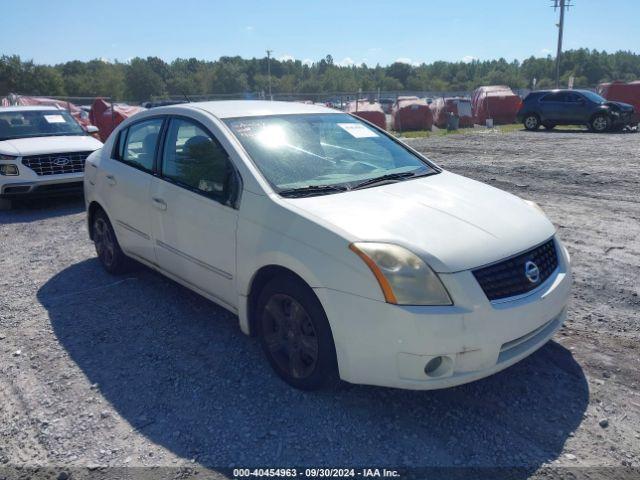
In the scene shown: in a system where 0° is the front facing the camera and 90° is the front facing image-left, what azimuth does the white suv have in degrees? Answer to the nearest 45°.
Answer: approximately 315°

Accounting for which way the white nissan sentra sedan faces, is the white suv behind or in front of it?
behind

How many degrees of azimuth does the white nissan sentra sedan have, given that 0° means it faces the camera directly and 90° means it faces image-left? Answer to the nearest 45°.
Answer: approximately 315°

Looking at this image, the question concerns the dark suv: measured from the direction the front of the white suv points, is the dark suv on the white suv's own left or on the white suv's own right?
on the white suv's own left

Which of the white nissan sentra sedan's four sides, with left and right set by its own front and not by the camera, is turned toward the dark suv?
left
